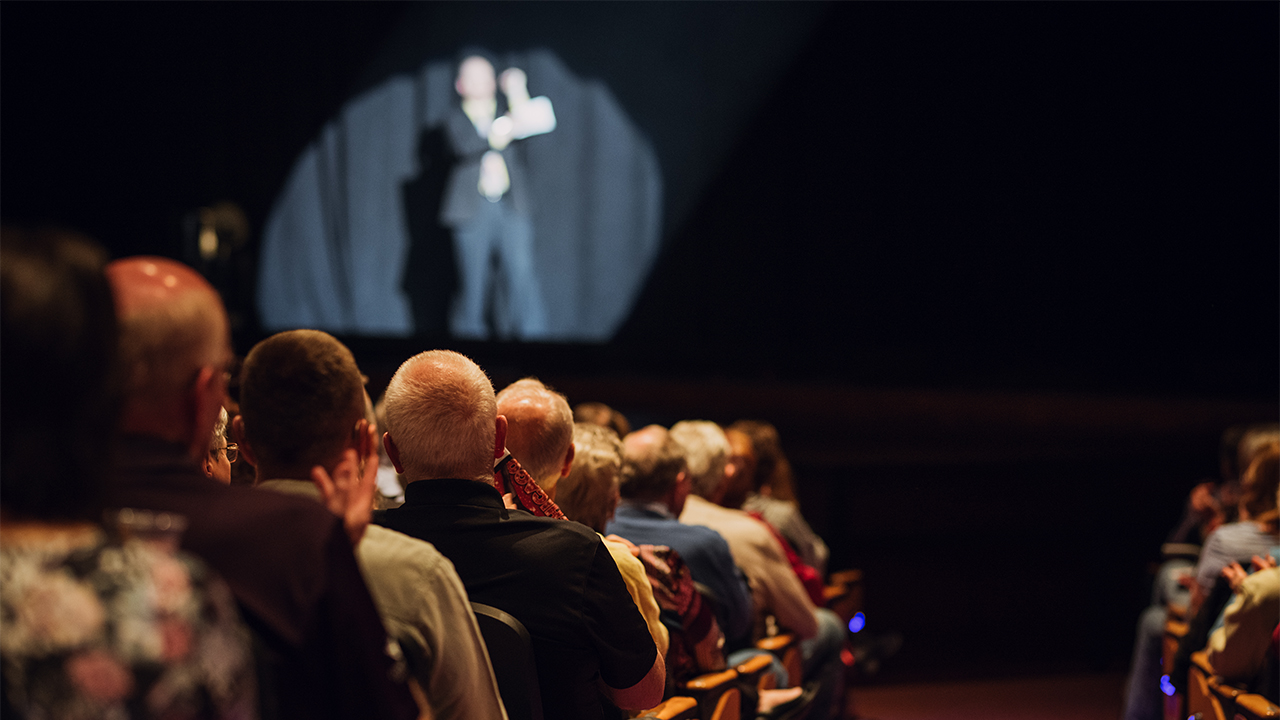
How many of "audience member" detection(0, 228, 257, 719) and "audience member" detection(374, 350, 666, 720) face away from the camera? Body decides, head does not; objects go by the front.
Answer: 2

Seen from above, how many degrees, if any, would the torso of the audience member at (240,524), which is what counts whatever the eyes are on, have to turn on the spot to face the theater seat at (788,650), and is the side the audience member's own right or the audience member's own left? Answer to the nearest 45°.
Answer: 0° — they already face it

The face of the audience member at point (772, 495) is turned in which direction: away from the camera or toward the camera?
away from the camera

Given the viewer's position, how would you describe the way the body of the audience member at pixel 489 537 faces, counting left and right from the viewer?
facing away from the viewer

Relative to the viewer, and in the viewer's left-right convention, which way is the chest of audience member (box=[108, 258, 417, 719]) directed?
facing away from the viewer and to the right of the viewer

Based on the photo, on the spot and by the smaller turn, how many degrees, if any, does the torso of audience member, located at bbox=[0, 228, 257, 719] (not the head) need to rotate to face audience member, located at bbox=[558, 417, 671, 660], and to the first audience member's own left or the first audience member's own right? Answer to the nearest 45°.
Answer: approximately 45° to the first audience member's own right

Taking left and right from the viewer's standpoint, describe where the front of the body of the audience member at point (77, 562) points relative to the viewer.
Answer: facing away from the viewer

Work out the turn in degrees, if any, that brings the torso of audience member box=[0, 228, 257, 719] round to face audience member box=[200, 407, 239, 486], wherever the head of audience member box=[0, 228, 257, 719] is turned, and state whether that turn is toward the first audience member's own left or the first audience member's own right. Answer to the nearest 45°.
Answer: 0° — they already face them
